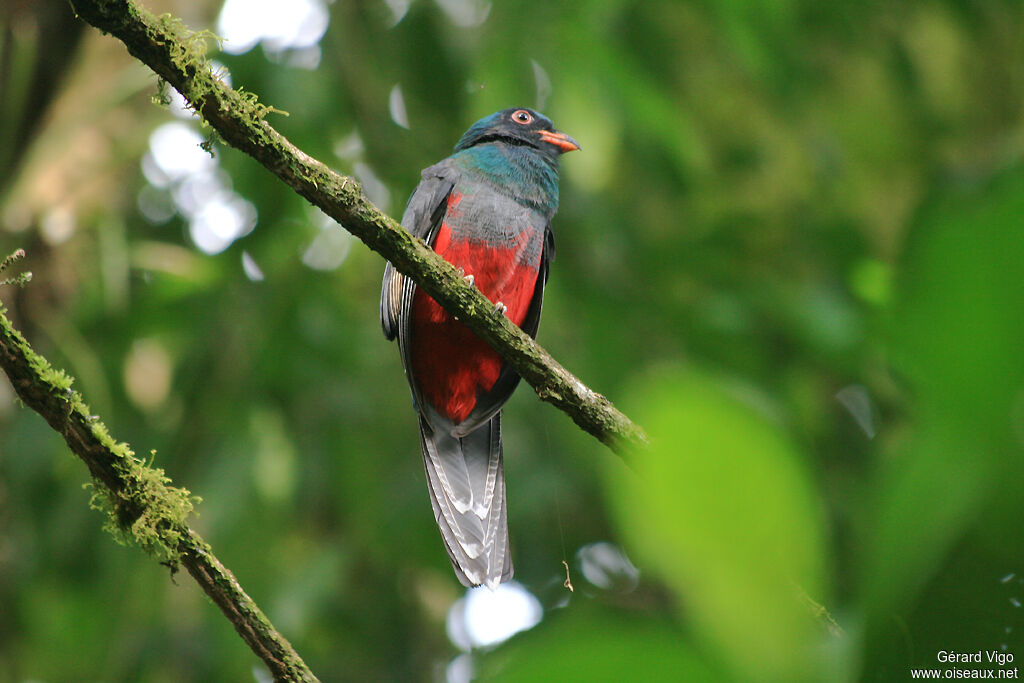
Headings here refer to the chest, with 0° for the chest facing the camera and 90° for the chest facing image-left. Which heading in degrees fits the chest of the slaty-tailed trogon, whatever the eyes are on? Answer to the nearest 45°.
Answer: approximately 315°
